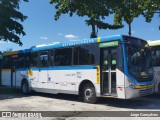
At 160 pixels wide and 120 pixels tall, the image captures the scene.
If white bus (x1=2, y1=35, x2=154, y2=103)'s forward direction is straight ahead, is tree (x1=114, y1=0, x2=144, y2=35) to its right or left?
on its left

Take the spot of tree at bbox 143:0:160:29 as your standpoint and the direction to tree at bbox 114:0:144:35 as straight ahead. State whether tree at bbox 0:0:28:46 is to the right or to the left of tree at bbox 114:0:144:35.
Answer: left

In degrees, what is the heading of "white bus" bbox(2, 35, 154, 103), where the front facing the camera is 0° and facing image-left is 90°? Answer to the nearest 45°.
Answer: approximately 315°

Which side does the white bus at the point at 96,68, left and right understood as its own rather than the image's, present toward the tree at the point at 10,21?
back

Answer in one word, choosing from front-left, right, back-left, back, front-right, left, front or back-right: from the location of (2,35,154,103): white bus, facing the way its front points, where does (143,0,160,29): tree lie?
left

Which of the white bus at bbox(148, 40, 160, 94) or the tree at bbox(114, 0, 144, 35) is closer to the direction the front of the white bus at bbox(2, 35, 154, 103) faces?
the white bus

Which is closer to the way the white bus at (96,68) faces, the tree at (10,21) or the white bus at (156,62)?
the white bus
